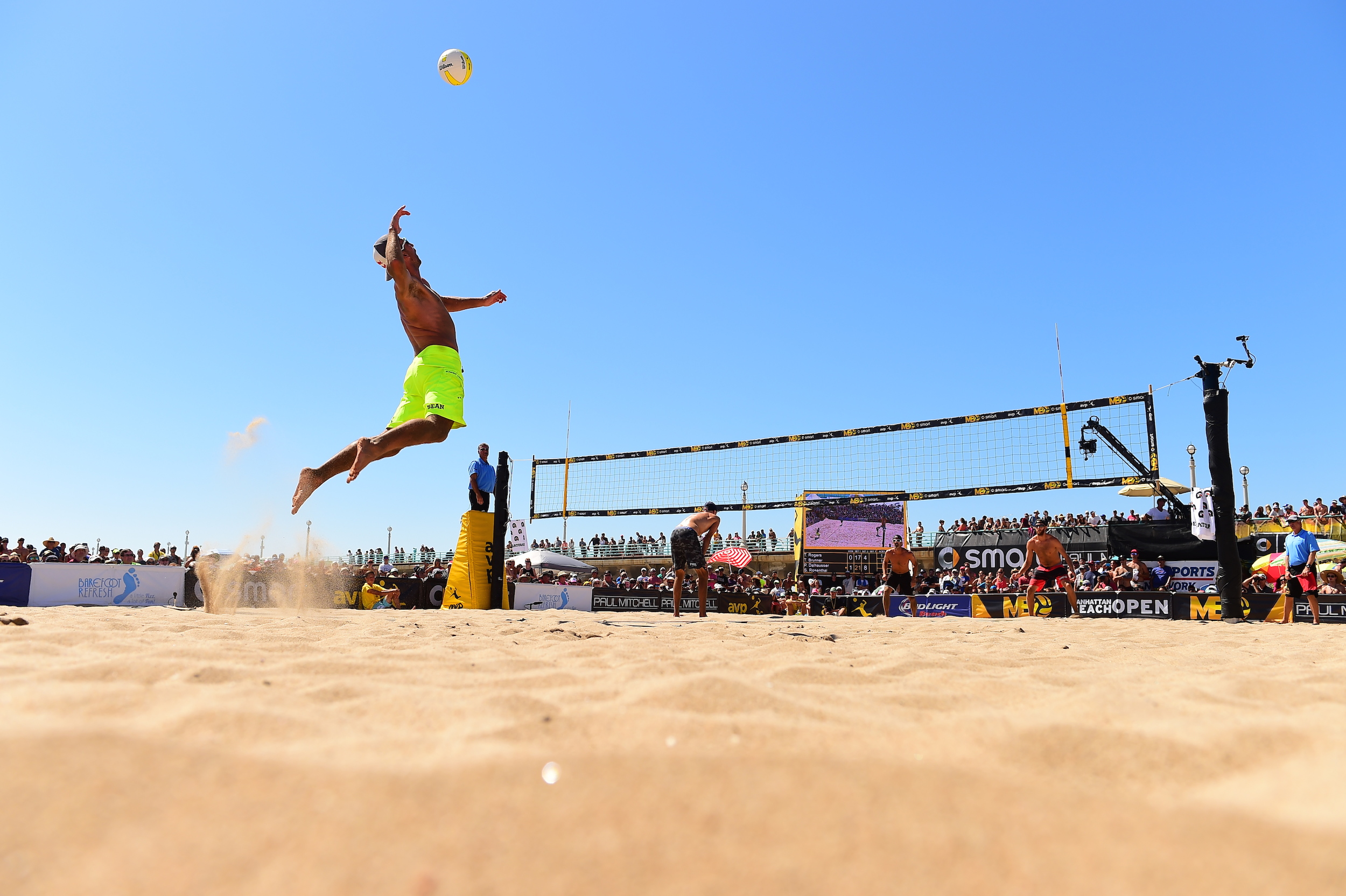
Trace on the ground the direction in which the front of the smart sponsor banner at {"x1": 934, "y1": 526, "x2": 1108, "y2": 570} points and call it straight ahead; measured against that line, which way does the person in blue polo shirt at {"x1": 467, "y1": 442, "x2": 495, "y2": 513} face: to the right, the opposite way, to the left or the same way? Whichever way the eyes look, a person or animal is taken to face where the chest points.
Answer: to the left

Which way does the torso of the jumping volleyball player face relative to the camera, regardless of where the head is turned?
to the viewer's right

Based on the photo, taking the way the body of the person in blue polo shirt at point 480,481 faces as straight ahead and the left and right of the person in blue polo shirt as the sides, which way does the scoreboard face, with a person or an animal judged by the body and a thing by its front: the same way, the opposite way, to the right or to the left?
to the right

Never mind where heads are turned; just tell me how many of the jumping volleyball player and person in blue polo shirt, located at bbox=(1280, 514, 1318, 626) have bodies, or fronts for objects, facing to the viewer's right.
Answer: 1

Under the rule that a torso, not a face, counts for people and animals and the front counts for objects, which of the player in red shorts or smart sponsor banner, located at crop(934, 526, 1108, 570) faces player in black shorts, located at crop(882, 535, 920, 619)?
the smart sponsor banner

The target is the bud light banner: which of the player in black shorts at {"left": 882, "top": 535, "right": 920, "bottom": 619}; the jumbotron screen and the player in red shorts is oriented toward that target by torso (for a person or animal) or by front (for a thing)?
the jumbotron screen

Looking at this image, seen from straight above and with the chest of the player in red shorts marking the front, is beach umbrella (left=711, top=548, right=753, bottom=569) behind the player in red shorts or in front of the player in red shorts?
behind

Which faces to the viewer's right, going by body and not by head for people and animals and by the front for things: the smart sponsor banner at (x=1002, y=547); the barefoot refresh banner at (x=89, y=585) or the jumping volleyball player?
the jumping volleyball player

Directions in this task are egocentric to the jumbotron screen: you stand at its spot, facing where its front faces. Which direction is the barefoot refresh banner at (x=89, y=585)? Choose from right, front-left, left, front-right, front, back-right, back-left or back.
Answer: front-right
